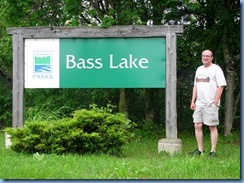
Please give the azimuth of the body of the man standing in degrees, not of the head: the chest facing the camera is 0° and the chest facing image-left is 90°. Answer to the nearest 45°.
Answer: approximately 45°

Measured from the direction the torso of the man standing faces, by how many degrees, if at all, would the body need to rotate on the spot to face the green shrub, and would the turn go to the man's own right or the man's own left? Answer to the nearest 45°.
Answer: approximately 45° to the man's own right
